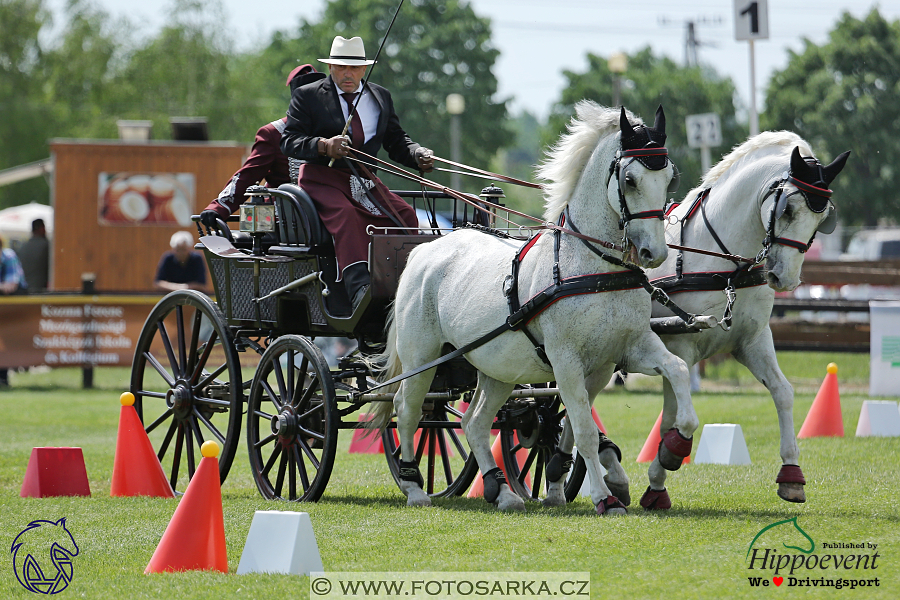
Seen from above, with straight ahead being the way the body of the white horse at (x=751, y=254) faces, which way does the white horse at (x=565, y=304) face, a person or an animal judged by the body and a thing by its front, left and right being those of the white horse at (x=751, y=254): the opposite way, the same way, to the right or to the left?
the same way

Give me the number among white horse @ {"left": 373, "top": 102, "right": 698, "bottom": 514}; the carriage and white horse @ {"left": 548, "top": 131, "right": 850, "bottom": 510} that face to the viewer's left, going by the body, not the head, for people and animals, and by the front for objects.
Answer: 0

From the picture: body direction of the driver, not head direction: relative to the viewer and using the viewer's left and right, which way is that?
facing the viewer and to the right of the viewer

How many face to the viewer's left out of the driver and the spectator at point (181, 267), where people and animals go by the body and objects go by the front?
0

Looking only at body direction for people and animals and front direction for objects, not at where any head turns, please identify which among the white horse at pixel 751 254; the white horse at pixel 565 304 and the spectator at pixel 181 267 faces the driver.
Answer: the spectator

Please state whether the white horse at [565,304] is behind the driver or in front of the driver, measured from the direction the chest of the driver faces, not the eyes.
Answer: in front

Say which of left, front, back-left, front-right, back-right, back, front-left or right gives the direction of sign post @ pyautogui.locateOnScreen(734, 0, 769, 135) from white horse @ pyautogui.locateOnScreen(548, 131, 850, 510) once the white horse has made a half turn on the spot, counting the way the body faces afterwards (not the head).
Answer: front-right

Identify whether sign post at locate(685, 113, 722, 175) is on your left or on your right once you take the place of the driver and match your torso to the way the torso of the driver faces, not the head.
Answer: on your left

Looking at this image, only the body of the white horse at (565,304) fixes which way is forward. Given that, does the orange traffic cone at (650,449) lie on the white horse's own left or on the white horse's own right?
on the white horse's own left

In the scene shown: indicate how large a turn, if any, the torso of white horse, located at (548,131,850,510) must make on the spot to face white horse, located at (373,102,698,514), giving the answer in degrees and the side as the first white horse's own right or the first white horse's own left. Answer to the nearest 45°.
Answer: approximately 90° to the first white horse's own right

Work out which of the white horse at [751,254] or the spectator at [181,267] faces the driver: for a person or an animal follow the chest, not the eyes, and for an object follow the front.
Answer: the spectator

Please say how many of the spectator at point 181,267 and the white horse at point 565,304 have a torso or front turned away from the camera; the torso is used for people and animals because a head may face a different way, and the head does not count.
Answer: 0

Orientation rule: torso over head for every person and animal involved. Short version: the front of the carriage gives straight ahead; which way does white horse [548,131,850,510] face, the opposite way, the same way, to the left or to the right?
the same way

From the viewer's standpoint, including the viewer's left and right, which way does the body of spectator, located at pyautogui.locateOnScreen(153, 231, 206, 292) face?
facing the viewer
